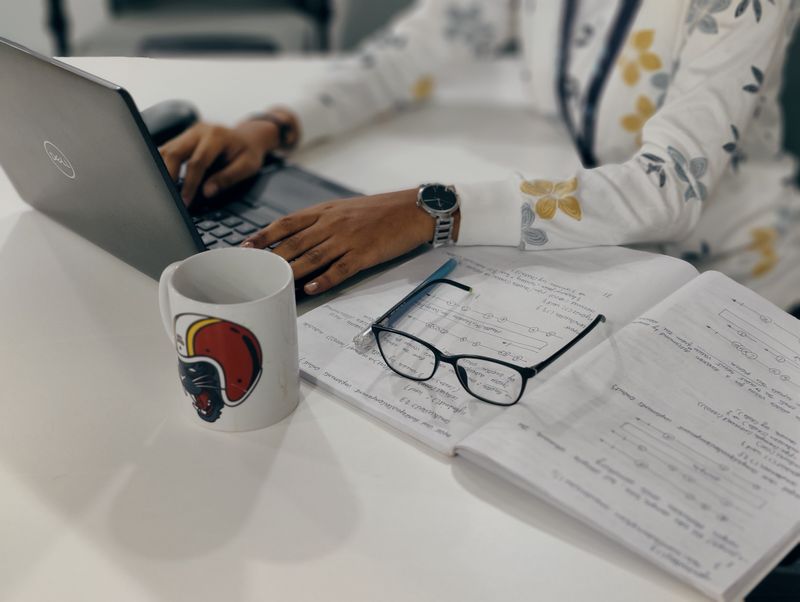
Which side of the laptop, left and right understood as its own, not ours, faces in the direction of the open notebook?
right

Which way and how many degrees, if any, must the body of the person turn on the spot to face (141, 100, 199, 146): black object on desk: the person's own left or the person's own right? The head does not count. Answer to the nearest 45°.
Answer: approximately 45° to the person's own right

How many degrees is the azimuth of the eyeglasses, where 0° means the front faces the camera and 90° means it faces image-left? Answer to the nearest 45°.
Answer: approximately 45°

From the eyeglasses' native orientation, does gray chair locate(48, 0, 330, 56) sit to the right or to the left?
on its right

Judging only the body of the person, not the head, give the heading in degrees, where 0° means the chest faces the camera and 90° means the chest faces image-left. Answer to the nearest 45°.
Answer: approximately 45°

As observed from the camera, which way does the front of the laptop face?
facing away from the viewer and to the right of the viewer

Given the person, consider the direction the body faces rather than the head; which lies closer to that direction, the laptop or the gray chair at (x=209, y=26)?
the laptop
